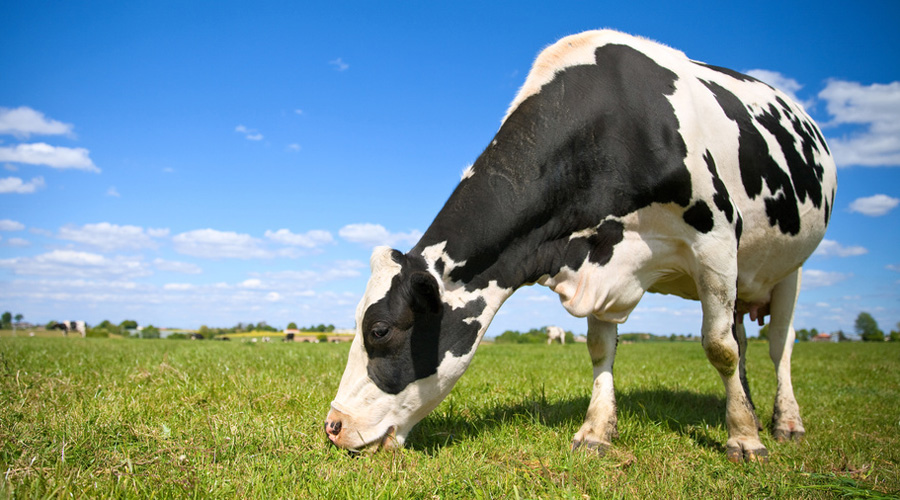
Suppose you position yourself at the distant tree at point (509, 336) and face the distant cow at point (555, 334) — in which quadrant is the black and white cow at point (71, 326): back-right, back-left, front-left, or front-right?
back-right

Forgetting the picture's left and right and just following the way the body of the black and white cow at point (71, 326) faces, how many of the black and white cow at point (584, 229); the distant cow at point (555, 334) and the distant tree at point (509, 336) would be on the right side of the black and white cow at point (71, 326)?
0

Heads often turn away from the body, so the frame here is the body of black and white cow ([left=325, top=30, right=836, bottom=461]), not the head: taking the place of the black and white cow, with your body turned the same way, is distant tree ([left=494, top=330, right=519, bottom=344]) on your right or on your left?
on your right

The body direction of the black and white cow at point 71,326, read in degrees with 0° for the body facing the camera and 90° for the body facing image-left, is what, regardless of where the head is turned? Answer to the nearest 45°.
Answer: approximately 90°

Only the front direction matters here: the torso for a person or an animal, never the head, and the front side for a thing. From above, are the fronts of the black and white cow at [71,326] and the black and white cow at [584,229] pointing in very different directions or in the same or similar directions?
same or similar directions

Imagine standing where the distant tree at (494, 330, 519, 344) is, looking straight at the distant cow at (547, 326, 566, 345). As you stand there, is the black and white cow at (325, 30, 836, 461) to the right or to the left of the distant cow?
right

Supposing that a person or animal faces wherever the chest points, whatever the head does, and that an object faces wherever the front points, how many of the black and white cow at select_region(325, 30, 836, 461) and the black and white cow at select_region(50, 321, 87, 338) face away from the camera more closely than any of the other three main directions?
0

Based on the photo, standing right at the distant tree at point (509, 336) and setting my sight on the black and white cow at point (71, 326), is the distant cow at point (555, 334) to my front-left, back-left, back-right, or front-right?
back-left

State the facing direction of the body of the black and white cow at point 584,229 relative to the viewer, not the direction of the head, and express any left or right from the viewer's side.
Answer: facing the viewer and to the left of the viewer

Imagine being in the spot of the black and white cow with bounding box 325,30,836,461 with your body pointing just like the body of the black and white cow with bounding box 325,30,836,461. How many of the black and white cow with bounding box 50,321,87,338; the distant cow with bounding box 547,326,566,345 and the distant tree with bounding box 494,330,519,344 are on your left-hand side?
0

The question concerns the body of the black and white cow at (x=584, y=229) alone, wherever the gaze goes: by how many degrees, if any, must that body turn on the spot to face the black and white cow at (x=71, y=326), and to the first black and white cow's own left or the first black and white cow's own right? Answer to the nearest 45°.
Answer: approximately 90° to the first black and white cow's own right

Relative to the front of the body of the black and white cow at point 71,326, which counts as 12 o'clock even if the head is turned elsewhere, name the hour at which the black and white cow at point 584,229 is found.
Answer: the black and white cow at point 584,229 is roughly at 9 o'clock from the black and white cow at point 71,326.
